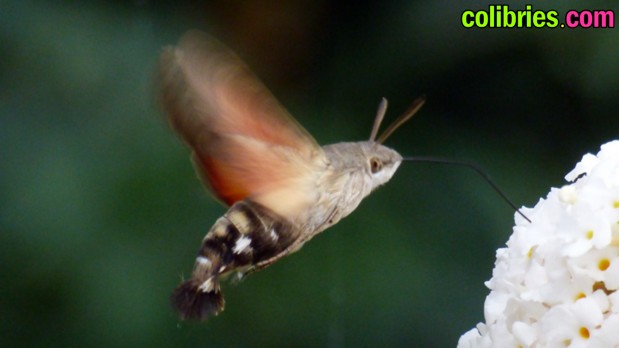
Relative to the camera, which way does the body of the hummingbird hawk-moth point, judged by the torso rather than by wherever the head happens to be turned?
to the viewer's right
